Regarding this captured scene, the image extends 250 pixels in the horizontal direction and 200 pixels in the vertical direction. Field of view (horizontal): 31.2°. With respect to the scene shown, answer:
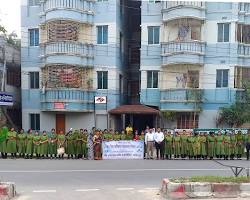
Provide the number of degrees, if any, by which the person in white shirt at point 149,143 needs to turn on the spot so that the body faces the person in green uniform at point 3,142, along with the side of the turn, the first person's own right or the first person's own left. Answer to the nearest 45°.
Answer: approximately 90° to the first person's own right

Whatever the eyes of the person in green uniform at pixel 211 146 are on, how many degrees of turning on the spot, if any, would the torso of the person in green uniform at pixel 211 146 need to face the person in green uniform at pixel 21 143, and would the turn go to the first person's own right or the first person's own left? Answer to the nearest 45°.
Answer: approximately 90° to the first person's own right

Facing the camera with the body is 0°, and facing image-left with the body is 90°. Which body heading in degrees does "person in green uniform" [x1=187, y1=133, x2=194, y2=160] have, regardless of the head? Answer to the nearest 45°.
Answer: approximately 0°

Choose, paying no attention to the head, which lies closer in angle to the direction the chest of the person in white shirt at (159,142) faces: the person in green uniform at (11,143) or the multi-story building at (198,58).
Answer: the person in green uniform

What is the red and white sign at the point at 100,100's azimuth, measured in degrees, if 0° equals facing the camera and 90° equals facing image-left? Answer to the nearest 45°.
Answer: approximately 0°

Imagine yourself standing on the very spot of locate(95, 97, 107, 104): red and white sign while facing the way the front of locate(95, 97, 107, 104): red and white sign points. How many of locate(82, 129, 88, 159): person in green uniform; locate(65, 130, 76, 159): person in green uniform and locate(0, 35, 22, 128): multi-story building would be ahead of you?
2

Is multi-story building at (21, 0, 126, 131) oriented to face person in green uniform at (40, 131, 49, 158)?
yes

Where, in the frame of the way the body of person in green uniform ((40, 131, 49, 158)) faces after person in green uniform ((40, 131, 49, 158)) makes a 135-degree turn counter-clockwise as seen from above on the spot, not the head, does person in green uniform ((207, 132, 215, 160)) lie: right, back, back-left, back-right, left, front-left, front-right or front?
front-right

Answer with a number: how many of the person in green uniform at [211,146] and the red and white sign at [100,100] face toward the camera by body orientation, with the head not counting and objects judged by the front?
2
